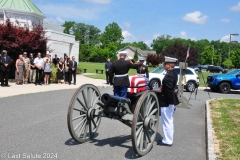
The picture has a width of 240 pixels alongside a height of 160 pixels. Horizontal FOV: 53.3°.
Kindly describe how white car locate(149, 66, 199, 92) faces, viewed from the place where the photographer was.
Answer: facing to the left of the viewer

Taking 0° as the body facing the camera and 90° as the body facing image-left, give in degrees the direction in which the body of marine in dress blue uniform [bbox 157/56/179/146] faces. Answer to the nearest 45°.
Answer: approximately 90°

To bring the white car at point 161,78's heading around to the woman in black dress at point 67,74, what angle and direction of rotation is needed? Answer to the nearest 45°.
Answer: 0° — it already faces them

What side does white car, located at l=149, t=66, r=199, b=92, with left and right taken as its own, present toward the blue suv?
back

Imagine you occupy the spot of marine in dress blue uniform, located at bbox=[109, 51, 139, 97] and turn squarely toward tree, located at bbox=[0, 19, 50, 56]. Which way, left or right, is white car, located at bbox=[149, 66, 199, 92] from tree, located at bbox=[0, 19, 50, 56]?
right

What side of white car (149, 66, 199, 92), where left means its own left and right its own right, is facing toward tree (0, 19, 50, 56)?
front
